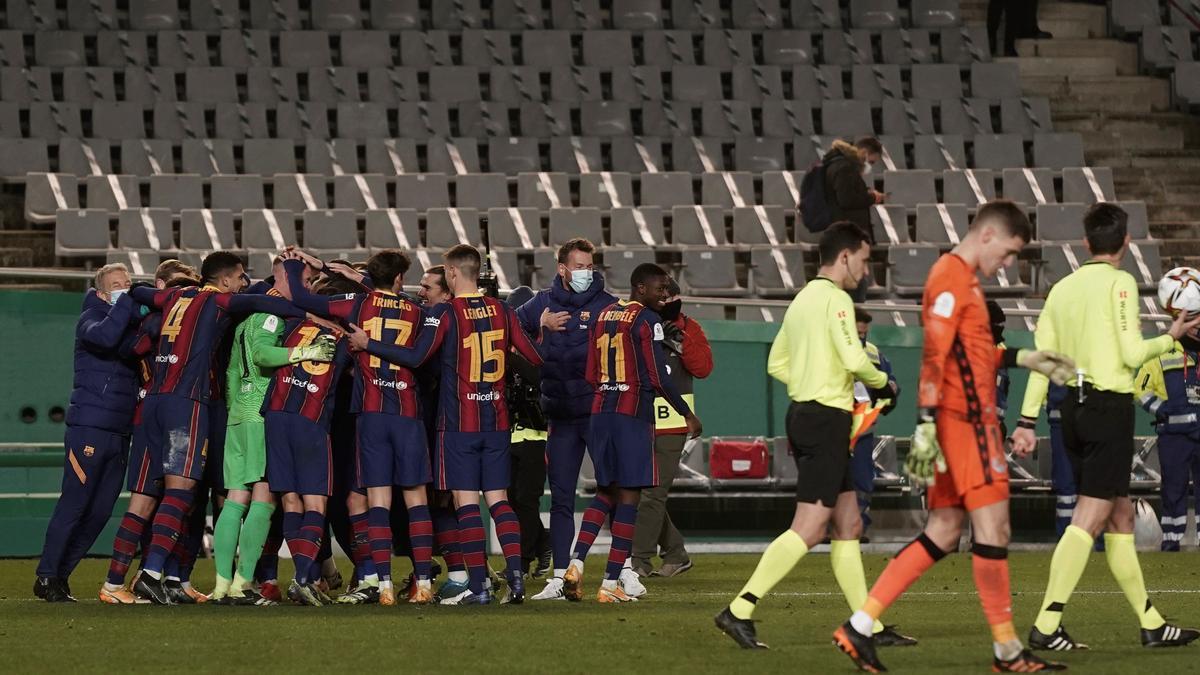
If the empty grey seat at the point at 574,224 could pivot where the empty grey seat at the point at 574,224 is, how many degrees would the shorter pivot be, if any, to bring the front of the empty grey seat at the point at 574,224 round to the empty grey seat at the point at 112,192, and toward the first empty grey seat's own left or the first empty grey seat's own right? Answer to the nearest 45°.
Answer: approximately 90° to the first empty grey seat's own right

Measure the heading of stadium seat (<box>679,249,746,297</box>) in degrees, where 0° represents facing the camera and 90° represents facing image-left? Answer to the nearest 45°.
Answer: approximately 0°

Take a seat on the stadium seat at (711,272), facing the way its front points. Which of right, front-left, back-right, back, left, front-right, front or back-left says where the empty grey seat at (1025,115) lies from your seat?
back-left

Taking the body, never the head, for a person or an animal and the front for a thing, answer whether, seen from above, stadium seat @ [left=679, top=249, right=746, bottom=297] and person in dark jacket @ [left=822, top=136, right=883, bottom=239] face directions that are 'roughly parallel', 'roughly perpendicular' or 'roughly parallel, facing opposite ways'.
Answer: roughly perpendicular

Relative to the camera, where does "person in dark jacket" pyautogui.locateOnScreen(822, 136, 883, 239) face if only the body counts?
to the viewer's right

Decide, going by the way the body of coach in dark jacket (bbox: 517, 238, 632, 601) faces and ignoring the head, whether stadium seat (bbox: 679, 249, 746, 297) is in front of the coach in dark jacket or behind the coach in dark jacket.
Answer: behind

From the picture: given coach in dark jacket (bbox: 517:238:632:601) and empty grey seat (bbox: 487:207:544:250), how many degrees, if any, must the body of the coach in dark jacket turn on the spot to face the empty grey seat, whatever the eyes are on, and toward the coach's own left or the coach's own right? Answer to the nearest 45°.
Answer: approximately 180°

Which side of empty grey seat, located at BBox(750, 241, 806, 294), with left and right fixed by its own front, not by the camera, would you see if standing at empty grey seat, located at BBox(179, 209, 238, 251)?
right

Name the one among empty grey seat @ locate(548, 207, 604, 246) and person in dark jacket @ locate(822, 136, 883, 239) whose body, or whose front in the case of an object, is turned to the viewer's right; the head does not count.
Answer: the person in dark jacket

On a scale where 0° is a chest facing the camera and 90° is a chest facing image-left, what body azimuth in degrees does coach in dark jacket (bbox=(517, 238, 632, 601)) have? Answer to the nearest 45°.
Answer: approximately 0°

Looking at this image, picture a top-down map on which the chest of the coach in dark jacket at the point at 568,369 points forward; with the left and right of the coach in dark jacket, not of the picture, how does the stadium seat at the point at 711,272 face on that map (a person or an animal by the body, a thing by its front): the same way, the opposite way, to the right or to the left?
the same way

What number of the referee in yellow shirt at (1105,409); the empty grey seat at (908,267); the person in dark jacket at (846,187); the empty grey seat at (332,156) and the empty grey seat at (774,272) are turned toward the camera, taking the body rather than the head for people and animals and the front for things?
3

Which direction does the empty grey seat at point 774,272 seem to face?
toward the camera

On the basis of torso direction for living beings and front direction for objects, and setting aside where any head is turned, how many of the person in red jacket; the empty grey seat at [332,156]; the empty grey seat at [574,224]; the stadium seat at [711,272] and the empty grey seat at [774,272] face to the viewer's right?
0

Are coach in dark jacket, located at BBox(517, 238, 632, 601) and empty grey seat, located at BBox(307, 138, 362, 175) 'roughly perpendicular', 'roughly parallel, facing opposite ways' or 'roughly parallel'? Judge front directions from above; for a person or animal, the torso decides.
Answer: roughly parallel

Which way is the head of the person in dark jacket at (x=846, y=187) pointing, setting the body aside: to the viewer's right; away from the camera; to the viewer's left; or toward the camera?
to the viewer's right

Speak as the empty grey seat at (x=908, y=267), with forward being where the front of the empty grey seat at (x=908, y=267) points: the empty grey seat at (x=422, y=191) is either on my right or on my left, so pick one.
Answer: on my right

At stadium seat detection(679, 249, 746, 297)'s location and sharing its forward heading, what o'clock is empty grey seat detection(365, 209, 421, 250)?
The empty grey seat is roughly at 3 o'clock from the stadium seat.
